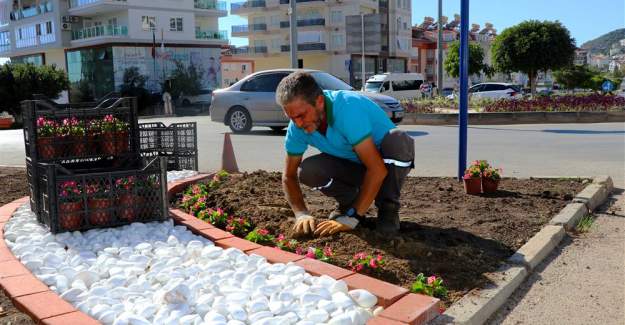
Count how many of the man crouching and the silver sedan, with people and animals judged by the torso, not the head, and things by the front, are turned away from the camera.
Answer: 0

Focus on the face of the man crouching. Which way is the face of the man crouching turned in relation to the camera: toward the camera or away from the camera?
toward the camera

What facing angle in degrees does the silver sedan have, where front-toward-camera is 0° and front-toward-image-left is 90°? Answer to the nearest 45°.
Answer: approximately 315°

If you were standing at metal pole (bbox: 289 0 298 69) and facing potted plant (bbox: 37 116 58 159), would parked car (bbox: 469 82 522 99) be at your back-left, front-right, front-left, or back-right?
back-left

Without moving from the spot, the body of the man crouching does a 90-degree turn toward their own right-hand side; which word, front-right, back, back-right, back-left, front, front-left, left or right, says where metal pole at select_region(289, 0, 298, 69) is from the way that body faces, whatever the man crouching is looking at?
front-right

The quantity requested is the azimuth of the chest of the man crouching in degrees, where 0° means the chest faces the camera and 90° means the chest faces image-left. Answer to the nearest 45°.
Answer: approximately 45°

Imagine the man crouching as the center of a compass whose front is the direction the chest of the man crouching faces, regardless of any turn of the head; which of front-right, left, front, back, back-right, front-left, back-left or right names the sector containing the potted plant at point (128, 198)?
front-right

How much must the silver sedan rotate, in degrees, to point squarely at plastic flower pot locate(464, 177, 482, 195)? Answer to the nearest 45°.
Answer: approximately 45° to its right

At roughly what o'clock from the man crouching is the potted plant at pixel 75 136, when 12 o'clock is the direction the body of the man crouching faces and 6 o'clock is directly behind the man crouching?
The potted plant is roughly at 2 o'clock from the man crouching.

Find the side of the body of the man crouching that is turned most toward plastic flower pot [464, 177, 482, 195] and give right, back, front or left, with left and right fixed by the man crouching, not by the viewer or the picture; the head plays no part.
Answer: back

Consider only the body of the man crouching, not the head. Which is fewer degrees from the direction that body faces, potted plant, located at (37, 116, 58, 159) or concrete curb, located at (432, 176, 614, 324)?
the potted plant

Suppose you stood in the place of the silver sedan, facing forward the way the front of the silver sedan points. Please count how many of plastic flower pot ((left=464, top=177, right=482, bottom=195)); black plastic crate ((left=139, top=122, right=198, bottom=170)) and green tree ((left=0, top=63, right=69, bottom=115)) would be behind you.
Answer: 1

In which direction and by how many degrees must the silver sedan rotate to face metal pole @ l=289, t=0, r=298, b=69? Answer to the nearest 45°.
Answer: approximately 135° to its left
